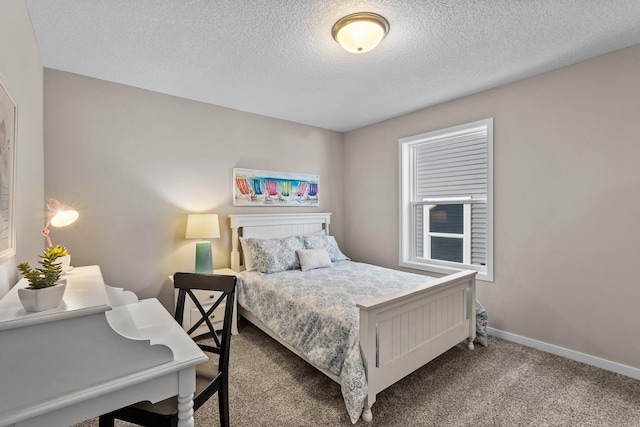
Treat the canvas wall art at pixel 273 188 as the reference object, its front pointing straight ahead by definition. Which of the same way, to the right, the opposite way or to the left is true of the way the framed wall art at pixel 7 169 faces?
to the left

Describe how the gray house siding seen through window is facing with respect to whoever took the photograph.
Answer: facing the viewer and to the left of the viewer

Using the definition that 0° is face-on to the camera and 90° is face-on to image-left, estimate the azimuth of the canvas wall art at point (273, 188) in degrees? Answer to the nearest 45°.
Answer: approximately 315°

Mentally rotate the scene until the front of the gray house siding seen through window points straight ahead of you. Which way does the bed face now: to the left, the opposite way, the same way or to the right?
to the left

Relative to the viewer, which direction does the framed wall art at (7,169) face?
to the viewer's right

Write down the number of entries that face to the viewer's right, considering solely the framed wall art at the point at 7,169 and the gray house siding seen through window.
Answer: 1

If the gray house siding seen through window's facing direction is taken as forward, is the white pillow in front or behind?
in front

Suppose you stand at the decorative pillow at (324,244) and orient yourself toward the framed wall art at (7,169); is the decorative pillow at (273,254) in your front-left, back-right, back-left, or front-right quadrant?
front-right

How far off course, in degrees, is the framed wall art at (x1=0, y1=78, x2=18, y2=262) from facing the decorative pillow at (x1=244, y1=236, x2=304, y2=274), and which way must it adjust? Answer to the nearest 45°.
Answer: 0° — it already faces it

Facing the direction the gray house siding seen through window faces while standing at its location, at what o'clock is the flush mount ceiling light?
The flush mount ceiling light is roughly at 11 o'clock from the gray house siding seen through window.

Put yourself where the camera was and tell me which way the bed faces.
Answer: facing the viewer and to the right of the viewer

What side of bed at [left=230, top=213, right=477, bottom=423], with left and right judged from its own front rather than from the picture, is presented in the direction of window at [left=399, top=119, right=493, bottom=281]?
left
